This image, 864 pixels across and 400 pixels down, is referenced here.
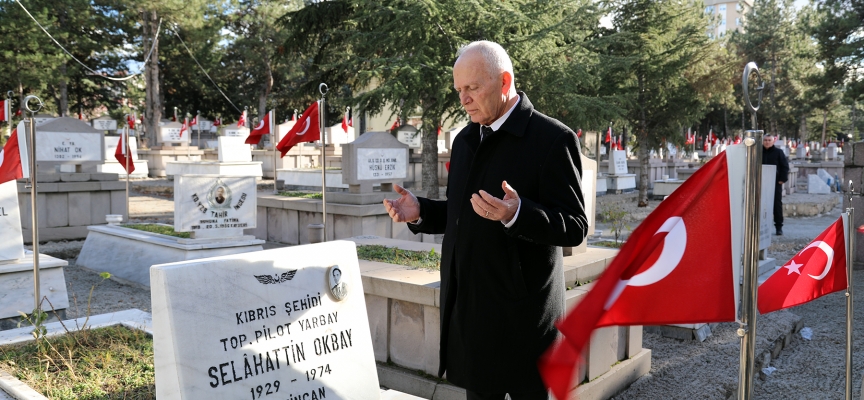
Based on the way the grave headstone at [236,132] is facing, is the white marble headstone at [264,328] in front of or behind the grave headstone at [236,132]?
in front

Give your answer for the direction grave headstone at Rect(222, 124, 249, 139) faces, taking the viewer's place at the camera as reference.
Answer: facing the viewer

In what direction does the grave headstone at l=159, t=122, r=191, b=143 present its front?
toward the camera

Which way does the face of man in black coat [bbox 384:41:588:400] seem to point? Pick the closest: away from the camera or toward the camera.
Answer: toward the camera

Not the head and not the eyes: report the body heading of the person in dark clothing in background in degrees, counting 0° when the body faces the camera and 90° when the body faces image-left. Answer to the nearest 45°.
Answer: approximately 45°

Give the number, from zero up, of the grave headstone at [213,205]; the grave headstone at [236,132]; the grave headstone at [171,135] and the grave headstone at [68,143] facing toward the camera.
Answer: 4

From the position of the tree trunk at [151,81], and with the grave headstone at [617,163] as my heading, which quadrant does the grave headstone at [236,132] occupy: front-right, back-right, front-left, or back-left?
front-right

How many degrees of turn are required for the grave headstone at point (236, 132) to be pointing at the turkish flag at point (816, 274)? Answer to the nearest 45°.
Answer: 0° — it already faces it

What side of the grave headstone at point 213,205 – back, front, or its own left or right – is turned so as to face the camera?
front
